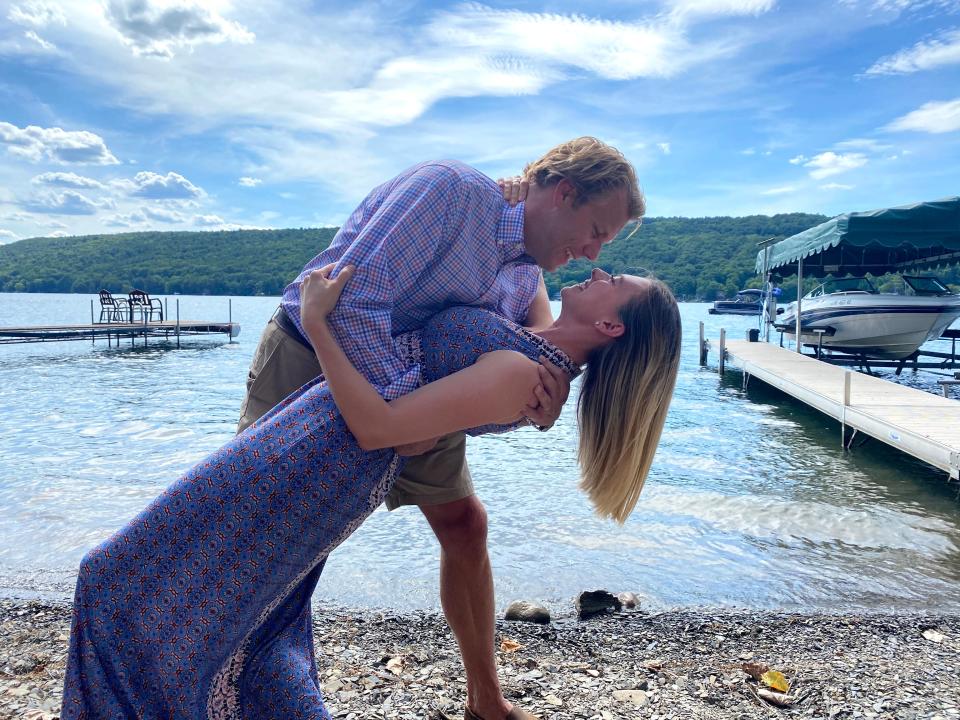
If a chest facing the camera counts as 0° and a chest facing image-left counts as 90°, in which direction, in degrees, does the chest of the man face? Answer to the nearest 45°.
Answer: approximately 270°

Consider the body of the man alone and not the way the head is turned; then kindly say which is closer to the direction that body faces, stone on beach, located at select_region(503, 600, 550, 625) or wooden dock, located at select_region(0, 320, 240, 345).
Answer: the stone on beach

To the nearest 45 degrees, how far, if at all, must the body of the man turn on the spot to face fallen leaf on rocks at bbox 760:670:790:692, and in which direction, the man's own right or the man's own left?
approximately 45° to the man's own left
